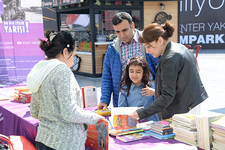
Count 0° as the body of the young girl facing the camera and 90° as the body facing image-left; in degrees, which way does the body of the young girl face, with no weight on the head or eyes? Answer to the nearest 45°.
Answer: approximately 0°

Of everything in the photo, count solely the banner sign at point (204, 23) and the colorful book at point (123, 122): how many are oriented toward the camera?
2

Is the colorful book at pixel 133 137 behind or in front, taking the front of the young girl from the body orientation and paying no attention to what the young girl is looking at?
in front

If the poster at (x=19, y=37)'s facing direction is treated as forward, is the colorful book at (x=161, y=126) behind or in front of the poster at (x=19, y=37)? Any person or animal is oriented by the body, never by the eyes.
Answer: in front

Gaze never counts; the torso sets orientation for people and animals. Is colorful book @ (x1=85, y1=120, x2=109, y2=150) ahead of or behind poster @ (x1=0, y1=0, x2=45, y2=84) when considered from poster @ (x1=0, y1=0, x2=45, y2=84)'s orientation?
ahead
